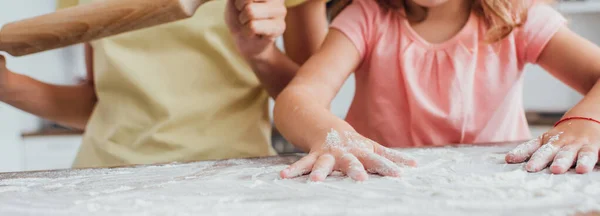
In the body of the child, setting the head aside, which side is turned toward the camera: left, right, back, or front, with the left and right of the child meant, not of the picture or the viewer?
front
